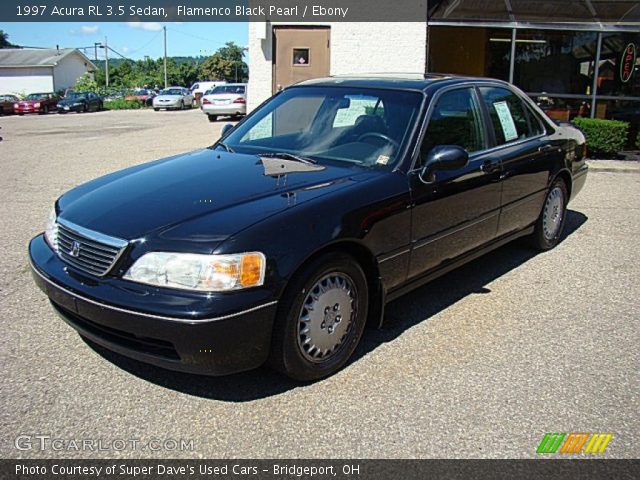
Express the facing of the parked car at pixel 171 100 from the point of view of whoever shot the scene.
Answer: facing the viewer and to the left of the viewer

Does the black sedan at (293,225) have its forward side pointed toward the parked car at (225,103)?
no

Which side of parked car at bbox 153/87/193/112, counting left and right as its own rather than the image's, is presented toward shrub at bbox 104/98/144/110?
right

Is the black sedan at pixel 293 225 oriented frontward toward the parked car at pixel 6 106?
no

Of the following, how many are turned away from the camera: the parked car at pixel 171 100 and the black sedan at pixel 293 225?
0

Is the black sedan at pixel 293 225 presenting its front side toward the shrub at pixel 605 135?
no

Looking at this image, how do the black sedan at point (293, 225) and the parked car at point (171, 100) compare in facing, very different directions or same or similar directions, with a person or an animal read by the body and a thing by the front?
same or similar directions

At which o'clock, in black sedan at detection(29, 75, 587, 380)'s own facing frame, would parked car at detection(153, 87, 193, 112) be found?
The parked car is roughly at 4 o'clock from the black sedan.

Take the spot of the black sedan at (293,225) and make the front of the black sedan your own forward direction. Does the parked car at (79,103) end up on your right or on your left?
on your right

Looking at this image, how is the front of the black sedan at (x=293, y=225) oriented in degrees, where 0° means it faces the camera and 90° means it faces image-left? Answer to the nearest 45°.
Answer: approximately 45°

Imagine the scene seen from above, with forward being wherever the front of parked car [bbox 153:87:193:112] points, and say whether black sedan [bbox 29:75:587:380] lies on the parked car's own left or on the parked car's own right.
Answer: on the parked car's own left

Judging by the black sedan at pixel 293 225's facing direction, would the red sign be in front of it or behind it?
behind

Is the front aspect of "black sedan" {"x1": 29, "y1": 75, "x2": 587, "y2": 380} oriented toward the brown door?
no

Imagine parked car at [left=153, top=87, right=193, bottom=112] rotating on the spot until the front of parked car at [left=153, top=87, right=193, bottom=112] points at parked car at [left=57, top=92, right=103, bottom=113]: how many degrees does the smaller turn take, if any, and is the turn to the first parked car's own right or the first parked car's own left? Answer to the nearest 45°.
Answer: approximately 45° to the first parked car's own right

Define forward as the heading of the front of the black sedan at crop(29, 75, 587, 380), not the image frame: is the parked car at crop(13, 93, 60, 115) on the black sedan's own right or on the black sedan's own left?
on the black sedan's own right
